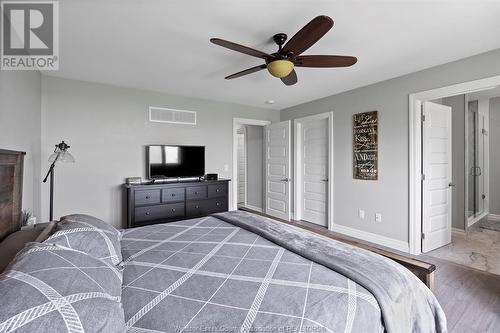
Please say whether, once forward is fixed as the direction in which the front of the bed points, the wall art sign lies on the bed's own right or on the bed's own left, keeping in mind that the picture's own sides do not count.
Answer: on the bed's own left

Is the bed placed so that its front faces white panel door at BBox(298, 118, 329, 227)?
no

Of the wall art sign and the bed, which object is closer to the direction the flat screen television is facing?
the bed

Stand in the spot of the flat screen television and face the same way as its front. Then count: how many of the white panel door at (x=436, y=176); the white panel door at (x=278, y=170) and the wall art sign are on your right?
0

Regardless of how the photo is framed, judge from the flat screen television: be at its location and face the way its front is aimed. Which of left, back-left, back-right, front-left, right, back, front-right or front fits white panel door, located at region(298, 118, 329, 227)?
left

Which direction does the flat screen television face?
toward the camera

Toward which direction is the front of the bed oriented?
to the viewer's right

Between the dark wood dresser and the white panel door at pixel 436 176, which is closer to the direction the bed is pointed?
the white panel door

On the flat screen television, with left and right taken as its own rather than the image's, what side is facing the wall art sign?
left

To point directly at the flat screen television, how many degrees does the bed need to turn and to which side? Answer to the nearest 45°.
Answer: approximately 90° to its left

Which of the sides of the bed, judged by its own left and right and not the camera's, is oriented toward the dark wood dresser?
left

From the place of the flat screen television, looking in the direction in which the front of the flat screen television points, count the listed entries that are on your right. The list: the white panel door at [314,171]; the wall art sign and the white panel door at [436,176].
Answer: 0

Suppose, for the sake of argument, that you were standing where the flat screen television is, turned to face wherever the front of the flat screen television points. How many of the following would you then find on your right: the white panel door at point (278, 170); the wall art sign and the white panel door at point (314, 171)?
0

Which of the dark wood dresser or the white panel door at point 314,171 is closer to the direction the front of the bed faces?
the white panel door

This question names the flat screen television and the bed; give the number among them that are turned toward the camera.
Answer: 1

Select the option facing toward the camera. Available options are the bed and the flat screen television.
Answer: the flat screen television

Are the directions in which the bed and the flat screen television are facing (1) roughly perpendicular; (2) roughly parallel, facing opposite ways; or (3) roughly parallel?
roughly perpendicular

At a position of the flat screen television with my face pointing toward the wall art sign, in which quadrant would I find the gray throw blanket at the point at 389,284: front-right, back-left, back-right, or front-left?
front-right

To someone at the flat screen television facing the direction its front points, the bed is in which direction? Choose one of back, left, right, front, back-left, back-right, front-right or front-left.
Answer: front
